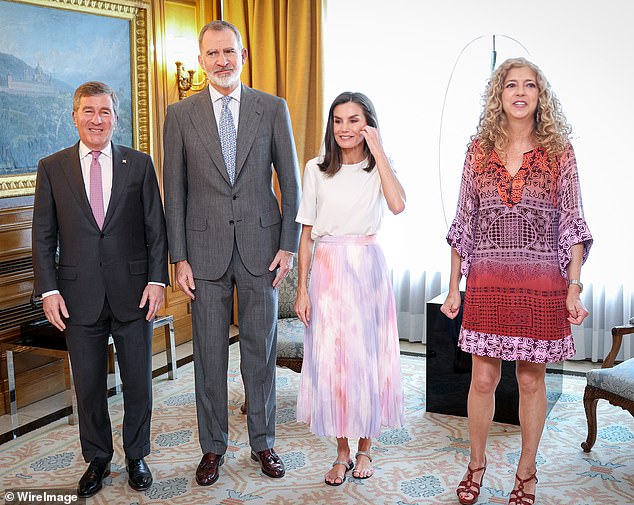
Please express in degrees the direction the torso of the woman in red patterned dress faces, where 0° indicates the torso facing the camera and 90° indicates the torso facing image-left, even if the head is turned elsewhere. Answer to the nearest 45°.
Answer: approximately 0°

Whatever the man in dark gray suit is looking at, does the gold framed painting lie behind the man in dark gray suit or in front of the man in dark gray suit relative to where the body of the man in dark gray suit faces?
behind

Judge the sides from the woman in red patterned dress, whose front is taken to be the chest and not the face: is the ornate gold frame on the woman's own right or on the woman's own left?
on the woman's own right

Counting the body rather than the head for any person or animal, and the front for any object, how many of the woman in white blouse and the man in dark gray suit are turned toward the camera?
2

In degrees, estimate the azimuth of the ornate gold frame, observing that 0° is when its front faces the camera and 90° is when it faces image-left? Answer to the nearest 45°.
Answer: approximately 315°

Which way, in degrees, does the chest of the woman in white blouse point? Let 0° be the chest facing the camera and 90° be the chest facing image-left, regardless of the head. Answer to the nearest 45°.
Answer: approximately 0°
